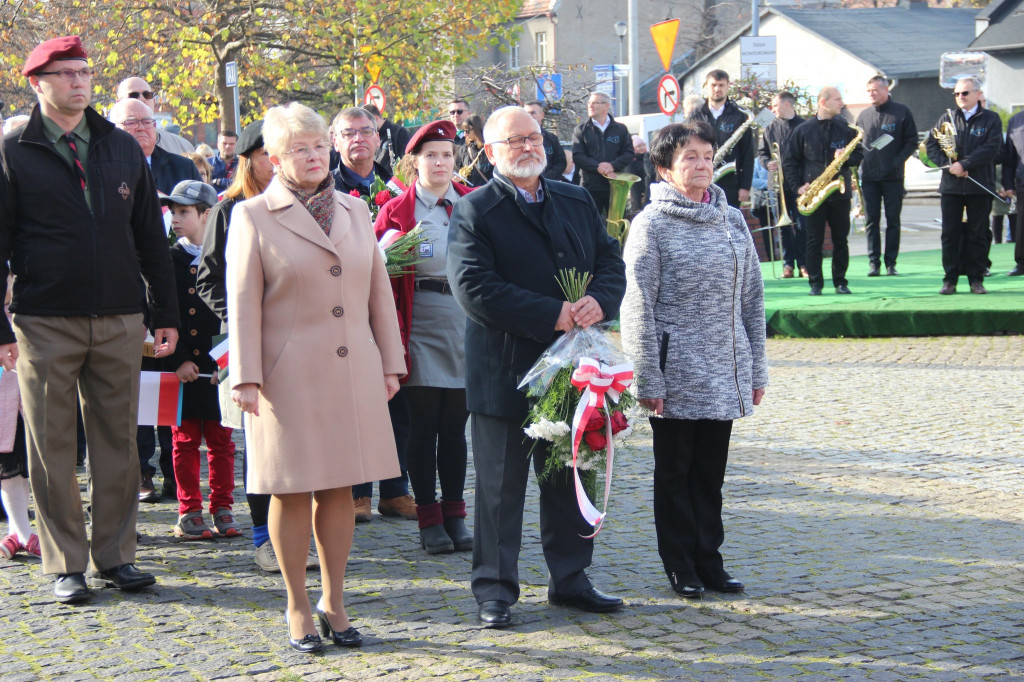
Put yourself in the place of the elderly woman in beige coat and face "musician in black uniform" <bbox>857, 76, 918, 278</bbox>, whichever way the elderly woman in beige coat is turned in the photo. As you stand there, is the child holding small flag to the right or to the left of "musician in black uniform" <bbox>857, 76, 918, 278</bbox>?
left

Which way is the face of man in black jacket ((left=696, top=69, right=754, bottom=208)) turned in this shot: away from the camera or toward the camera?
toward the camera

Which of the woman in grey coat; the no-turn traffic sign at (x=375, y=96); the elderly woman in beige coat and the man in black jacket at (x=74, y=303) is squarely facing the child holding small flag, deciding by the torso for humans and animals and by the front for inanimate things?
the no-turn traffic sign

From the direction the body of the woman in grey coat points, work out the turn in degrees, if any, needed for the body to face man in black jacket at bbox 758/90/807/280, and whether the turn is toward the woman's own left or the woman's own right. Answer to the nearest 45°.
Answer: approximately 135° to the woman's own left

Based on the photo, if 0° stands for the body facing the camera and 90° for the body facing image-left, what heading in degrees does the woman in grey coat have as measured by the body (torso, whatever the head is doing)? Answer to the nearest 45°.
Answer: approximately 315°

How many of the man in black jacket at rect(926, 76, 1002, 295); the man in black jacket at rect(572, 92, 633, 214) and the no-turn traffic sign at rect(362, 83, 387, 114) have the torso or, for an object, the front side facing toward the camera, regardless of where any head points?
3

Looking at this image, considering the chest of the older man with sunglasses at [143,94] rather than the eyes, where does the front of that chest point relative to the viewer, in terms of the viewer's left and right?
facing the viewer and to the right of the viewer

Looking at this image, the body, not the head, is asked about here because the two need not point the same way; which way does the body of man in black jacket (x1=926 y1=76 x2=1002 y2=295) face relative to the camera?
toward the camera

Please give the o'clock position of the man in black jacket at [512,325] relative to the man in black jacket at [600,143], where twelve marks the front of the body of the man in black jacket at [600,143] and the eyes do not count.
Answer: the man in black jacket at [512,325] is roughly at 12 o'clock from the man in black jacket at [600,143].

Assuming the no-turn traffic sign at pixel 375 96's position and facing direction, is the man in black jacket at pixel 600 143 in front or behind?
in front

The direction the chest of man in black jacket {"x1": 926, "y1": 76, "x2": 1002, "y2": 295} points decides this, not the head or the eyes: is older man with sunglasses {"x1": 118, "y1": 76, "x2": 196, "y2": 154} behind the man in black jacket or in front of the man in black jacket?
in front

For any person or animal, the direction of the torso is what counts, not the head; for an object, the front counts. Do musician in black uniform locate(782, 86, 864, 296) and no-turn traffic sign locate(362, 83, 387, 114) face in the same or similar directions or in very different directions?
same or similar directions

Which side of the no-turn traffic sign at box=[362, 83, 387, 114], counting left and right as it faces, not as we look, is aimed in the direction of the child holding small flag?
front

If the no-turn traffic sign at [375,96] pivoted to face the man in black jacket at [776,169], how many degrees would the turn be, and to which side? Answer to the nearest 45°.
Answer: approximately 45° to its left

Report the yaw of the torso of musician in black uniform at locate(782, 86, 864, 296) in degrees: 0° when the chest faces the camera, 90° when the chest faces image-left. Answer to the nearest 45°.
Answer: approximately 0°

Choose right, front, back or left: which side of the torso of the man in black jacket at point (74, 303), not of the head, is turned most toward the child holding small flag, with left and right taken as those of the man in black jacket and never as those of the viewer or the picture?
left

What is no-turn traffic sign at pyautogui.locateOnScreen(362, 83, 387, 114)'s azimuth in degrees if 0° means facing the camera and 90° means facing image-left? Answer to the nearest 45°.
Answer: approximately 0°

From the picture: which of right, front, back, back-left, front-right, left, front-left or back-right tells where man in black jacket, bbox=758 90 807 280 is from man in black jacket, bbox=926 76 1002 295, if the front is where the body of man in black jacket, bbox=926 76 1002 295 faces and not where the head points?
back-right

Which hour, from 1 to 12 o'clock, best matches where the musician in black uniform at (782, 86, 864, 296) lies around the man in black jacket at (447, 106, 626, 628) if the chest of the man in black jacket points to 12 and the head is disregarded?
The musician in black uniform is roughly at 8 o'clock from the man in black jacket.

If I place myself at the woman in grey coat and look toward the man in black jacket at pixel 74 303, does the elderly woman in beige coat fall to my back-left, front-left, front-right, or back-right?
front-left

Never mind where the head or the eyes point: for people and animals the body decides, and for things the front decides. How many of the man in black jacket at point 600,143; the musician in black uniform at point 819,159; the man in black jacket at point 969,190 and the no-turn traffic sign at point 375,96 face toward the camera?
4
